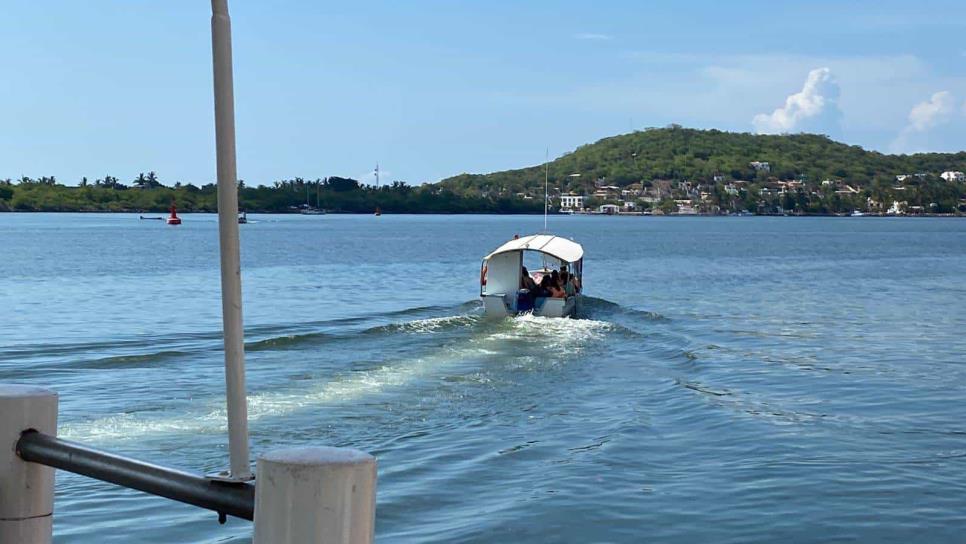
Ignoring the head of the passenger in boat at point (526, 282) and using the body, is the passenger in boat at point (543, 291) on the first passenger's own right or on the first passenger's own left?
on the first passenger's own right

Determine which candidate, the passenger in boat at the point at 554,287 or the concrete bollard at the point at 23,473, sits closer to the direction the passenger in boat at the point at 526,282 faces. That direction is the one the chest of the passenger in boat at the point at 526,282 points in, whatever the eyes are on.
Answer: the passenger in boat

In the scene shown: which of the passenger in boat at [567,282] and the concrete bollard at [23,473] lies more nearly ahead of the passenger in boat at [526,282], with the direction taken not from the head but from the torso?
the passenger in boat
